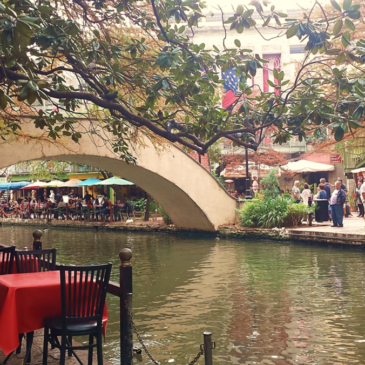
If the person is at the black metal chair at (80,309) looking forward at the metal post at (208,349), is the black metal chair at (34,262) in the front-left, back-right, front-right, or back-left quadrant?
back-left

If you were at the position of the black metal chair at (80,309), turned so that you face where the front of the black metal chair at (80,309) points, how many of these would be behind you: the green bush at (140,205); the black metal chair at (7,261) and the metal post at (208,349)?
1

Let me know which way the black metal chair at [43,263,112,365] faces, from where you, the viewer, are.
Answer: facing away from the viewer and to the left of the viewer

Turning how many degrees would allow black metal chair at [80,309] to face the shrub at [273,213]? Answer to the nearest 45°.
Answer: approximately 90° to its right

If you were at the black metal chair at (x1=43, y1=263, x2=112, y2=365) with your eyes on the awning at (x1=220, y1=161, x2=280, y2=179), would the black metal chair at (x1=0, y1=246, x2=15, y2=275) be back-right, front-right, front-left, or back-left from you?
front-left

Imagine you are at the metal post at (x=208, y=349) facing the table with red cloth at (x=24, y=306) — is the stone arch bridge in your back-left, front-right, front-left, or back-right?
front-right

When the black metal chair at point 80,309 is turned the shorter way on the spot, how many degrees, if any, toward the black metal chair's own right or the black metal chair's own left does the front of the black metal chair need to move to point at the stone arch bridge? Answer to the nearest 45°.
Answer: approximately 45° to the black metal chair's own right

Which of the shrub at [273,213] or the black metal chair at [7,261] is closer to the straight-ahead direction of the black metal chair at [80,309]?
the black metal chair

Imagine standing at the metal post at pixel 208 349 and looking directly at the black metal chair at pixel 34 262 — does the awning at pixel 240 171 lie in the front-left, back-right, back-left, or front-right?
front-right

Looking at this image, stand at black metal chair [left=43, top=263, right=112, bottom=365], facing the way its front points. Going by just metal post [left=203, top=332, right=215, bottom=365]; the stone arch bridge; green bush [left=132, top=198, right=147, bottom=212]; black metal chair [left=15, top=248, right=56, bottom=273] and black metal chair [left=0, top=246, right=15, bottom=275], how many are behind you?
1

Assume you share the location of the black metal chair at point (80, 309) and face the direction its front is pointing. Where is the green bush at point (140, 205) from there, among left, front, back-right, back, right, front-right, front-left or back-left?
front-right

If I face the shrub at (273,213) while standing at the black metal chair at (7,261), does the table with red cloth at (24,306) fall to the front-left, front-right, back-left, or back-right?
back-right

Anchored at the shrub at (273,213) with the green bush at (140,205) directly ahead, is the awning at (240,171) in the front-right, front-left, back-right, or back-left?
front-right
